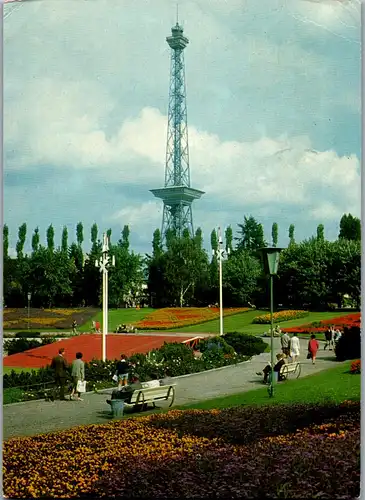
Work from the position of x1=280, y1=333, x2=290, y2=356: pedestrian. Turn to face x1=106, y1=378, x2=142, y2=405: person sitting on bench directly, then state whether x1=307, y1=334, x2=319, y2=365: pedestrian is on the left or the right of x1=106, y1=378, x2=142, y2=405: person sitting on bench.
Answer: left

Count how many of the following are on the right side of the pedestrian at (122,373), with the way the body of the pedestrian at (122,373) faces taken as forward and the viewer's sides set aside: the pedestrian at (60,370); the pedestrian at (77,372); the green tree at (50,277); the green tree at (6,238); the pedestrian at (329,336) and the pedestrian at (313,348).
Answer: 2

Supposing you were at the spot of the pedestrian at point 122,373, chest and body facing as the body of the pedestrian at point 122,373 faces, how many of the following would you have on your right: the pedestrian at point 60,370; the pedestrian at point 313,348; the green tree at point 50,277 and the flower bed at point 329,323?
2
